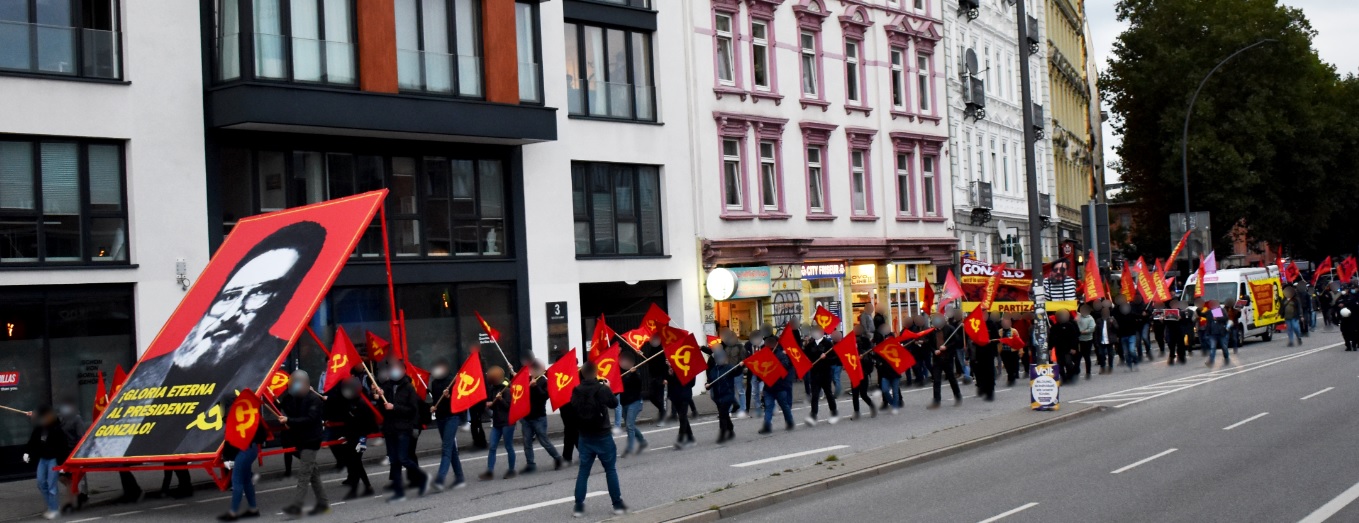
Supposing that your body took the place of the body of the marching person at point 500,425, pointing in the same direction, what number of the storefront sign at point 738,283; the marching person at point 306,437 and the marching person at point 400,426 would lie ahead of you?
2

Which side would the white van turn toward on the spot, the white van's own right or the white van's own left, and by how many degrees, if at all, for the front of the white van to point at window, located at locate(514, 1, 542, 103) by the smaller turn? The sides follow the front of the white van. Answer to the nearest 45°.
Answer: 0° — it already faces it

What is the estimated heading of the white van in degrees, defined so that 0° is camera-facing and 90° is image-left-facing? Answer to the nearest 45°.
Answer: approximately 45°

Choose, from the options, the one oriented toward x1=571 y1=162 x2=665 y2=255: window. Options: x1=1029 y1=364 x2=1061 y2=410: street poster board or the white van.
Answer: the white van

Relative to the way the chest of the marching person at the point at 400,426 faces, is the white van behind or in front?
behind

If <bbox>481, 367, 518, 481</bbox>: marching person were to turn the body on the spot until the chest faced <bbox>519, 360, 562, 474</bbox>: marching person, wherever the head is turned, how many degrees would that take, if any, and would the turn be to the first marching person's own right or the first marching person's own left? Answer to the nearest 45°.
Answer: approximately 135° to the first marching person's own left

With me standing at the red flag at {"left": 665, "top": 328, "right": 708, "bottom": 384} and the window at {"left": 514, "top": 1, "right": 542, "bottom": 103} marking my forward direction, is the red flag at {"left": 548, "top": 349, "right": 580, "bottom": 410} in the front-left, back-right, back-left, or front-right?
back-left

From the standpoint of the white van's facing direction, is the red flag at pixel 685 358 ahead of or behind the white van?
ahead
